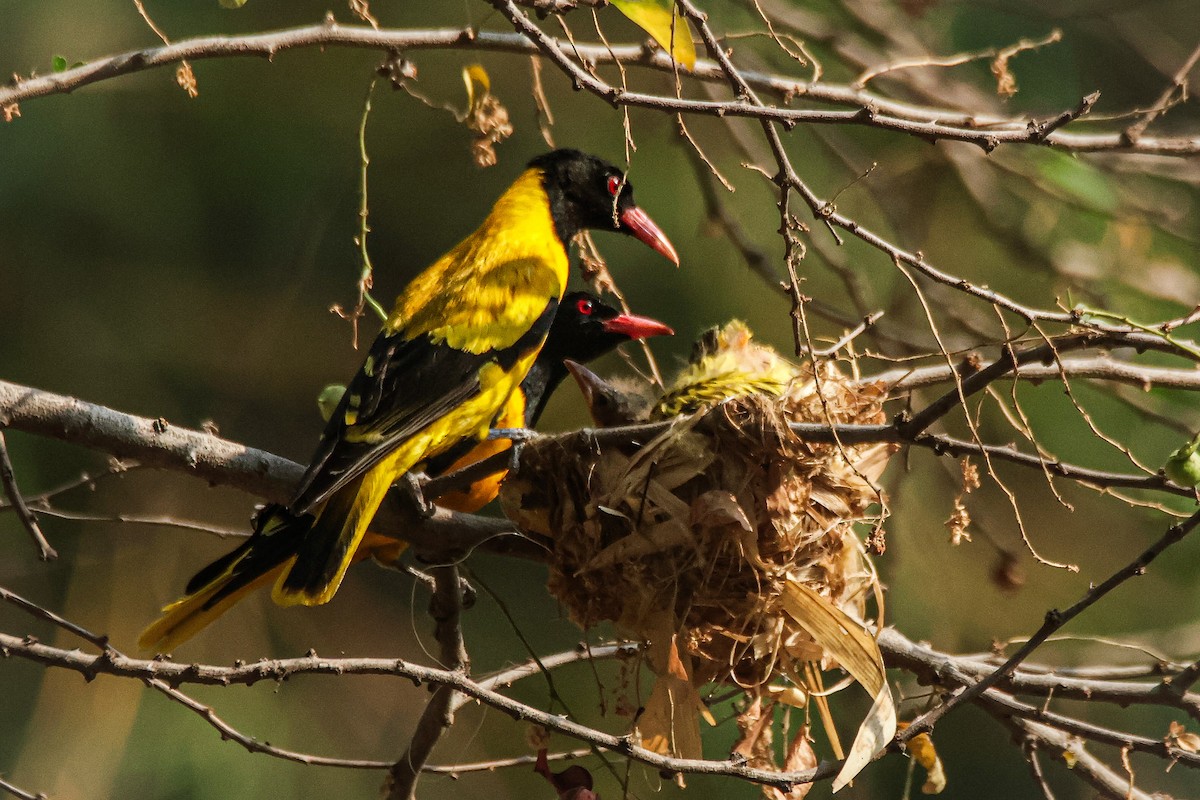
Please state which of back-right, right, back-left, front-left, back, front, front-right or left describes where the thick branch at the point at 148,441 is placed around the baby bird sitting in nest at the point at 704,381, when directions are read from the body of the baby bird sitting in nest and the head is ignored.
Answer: front-left

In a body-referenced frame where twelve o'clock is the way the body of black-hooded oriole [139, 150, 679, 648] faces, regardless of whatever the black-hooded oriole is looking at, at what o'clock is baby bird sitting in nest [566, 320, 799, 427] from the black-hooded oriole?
The baby bird sitting in nest is roughly at 12 o'clock from the black-hooded oriole.

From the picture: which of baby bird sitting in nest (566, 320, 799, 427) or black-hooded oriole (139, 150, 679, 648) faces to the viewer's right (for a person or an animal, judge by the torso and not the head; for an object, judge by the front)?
the black-hooded oriole

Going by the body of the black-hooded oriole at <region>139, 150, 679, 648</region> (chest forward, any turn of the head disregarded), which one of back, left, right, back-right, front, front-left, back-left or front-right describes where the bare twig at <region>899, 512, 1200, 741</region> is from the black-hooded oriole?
front-right

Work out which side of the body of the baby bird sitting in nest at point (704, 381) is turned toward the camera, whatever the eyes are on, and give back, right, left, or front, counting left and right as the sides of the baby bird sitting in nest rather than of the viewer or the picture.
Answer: left

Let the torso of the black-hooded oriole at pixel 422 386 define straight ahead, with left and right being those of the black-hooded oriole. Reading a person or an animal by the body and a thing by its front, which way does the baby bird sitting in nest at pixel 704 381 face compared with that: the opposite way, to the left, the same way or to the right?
the opposite way

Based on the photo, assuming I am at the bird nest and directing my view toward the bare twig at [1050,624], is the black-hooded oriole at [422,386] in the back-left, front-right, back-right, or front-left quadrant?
back-right

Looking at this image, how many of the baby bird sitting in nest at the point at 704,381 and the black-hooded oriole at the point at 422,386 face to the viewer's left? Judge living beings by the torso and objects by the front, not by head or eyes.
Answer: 1

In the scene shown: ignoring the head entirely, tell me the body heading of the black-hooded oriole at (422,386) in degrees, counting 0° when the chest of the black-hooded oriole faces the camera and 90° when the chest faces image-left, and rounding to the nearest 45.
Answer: approximately 270°

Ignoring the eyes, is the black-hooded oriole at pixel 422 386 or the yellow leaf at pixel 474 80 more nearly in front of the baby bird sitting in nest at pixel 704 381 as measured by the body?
the black-hooded oriole

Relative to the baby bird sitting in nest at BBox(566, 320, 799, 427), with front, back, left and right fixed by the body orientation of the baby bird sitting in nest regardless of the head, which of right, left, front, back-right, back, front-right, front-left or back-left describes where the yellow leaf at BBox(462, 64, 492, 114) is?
front-left
